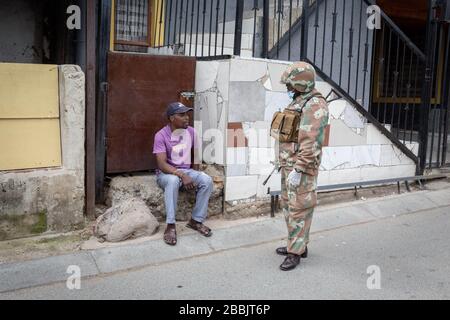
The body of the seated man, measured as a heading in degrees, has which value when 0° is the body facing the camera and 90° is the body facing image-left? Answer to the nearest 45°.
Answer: approximately 315°

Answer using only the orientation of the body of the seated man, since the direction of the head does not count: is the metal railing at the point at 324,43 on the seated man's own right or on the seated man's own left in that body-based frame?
on the seated man's own left

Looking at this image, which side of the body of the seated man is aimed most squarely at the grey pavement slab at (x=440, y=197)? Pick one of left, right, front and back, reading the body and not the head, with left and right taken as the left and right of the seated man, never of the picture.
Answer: left

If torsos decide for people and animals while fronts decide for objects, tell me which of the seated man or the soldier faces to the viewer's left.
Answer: the soldier

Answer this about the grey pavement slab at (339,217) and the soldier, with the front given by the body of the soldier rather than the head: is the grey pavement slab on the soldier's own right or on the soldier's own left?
on the soldier's own right

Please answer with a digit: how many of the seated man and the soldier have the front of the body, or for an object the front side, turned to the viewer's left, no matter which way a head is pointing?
1

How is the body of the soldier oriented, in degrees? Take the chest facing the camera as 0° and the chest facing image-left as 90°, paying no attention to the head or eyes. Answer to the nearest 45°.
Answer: approximately 90°

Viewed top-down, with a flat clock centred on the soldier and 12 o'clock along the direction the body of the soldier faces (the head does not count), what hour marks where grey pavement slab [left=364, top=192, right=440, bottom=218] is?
The grey pavement slab is roughly at 4 o'clock from the soldier.

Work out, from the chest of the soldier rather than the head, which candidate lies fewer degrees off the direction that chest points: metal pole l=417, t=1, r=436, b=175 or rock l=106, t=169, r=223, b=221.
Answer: the rock

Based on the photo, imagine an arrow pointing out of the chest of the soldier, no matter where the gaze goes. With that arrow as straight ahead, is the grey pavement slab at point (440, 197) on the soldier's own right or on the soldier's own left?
on the soldier's own right

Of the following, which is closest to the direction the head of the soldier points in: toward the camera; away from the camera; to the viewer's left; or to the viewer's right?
to the viewer's left
